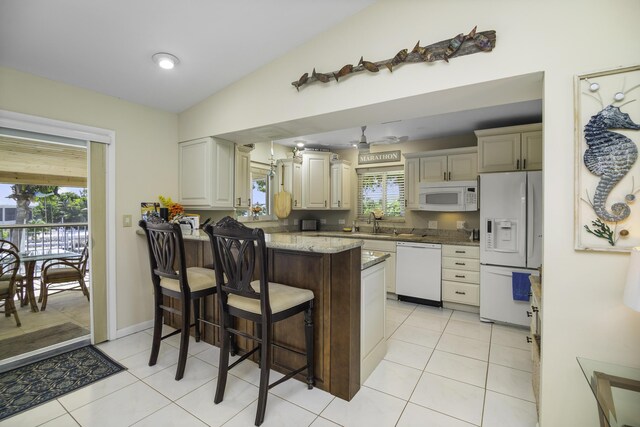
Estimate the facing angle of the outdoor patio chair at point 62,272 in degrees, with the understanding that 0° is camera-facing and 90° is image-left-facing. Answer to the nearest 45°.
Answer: approximately 90°

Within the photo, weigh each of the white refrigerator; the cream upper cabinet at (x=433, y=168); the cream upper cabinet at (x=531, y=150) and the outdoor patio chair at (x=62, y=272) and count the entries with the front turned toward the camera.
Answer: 3

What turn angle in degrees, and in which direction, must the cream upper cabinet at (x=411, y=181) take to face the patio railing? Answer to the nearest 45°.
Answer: approximately 45° to its right

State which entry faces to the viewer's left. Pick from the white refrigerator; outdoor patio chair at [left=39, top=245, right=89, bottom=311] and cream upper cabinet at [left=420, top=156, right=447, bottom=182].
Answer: the outdoor patio chair
